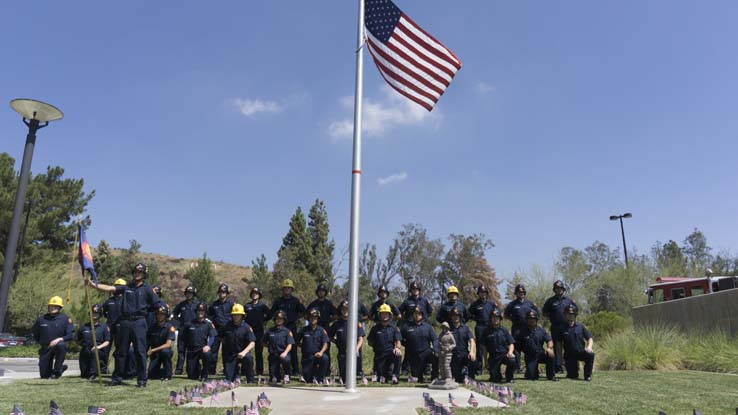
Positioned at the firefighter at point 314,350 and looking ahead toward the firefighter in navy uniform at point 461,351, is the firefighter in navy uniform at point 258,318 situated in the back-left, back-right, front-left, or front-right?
back-left

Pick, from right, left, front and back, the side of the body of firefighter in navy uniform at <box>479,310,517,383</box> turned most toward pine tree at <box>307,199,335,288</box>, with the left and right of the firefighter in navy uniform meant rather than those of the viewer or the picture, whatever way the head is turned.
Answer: back

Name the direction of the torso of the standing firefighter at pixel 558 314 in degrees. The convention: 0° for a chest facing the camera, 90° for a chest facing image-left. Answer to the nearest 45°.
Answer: approximately 0°

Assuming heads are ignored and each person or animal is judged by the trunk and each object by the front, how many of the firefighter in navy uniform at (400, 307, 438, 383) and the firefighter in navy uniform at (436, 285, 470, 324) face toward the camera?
2

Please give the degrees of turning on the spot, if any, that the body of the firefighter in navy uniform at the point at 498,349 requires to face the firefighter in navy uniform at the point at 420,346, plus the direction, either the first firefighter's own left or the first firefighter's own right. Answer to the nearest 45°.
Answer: approximately 90° to the first firefighter's own right

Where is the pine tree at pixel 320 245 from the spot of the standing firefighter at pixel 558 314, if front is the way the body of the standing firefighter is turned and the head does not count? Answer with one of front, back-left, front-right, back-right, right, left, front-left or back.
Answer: back-right

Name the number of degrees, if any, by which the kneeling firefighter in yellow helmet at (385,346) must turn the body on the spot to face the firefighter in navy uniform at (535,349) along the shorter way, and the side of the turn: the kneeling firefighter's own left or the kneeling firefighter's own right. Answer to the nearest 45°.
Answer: approximately 90° to the kneeling firefighter's own left

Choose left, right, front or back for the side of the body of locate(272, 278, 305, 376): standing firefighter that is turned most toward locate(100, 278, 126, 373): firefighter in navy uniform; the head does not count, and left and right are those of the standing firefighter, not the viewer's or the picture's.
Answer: right
